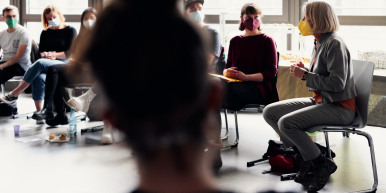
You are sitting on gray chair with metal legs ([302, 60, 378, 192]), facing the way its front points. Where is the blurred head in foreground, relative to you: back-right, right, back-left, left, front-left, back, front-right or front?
left

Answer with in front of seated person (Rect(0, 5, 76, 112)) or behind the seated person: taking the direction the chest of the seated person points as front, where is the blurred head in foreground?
in front

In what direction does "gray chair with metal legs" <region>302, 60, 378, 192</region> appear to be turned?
to the viewer's left

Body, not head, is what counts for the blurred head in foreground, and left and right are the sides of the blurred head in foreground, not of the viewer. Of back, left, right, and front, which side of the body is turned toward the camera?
back

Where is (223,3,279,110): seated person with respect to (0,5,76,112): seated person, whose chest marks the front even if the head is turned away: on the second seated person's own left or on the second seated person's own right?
on the second seated person's own left

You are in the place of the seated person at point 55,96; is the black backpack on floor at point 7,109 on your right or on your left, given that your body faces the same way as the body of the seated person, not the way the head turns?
on your right

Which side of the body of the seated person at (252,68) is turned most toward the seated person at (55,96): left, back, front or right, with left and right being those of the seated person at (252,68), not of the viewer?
right

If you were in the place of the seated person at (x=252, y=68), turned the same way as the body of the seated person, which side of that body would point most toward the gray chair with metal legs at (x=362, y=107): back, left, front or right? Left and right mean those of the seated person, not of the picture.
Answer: left

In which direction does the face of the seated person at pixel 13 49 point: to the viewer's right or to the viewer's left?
to the viewer's right

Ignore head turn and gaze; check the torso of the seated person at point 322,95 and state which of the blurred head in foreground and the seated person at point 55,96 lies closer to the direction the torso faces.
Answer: the seated person

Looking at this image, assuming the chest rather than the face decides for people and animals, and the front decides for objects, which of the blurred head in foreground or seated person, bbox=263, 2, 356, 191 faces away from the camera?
the blurred head in foreground
